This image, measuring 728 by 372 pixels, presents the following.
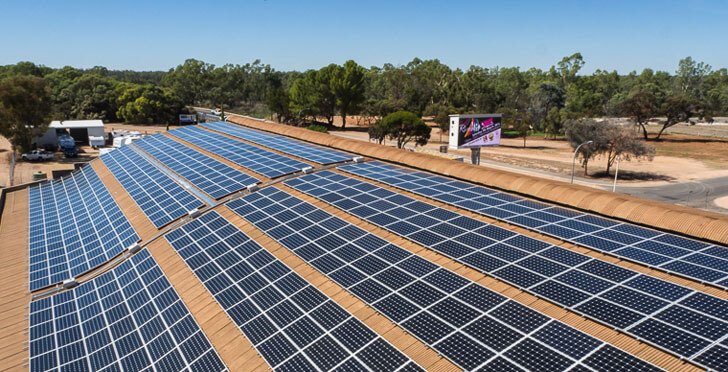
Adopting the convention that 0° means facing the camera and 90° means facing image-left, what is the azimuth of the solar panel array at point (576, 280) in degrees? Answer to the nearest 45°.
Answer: approximately 45°

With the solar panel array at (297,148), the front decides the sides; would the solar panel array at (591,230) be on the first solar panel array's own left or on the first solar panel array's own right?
on the first solar panel array's own left

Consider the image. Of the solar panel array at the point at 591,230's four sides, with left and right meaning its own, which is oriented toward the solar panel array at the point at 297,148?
right

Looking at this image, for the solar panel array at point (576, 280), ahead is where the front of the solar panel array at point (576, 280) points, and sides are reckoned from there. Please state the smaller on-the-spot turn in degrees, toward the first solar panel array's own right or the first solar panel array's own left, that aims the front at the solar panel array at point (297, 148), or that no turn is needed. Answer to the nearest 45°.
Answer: approximately 90° to the first solar panel array's own right
